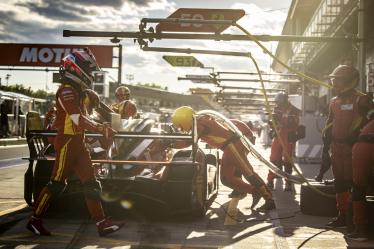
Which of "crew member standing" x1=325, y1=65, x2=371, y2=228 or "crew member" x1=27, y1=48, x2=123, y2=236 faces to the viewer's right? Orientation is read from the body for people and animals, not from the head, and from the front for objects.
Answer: "crew member" x1=27, y1=48, x2=123, y2=236

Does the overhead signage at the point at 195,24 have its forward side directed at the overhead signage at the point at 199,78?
no

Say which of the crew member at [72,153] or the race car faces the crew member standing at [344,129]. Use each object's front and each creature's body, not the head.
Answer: the crew member at [72,153]

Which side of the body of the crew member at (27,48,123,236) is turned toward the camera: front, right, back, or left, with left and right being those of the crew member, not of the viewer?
right

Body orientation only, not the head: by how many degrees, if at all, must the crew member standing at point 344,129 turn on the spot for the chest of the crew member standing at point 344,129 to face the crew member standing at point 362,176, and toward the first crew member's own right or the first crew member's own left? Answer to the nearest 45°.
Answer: approximately 45° to the first crew member's own left

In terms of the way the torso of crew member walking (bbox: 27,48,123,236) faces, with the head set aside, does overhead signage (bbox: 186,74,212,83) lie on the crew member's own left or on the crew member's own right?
on the crew member's own left

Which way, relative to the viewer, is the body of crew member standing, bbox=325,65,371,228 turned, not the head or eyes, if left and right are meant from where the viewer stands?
facing the viewer and to the left of the viewer

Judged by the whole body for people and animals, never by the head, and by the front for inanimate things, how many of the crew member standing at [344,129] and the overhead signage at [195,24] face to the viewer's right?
0

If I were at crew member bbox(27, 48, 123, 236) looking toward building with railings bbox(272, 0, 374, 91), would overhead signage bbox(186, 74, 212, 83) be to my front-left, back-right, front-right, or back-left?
front-left

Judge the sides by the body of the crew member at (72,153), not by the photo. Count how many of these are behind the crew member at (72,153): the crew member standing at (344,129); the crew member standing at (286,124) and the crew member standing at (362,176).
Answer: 0

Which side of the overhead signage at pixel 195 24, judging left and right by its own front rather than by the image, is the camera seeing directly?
front

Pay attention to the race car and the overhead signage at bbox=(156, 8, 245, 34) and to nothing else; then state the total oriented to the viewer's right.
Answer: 0

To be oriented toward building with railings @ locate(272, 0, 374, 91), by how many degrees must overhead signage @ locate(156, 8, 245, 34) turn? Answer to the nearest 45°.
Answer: approximately 135° to its left

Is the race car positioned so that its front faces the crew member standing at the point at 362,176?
no

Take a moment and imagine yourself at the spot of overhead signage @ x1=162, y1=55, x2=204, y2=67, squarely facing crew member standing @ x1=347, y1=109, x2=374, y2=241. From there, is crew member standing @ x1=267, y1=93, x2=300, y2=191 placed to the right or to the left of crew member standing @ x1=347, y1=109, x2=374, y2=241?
left
